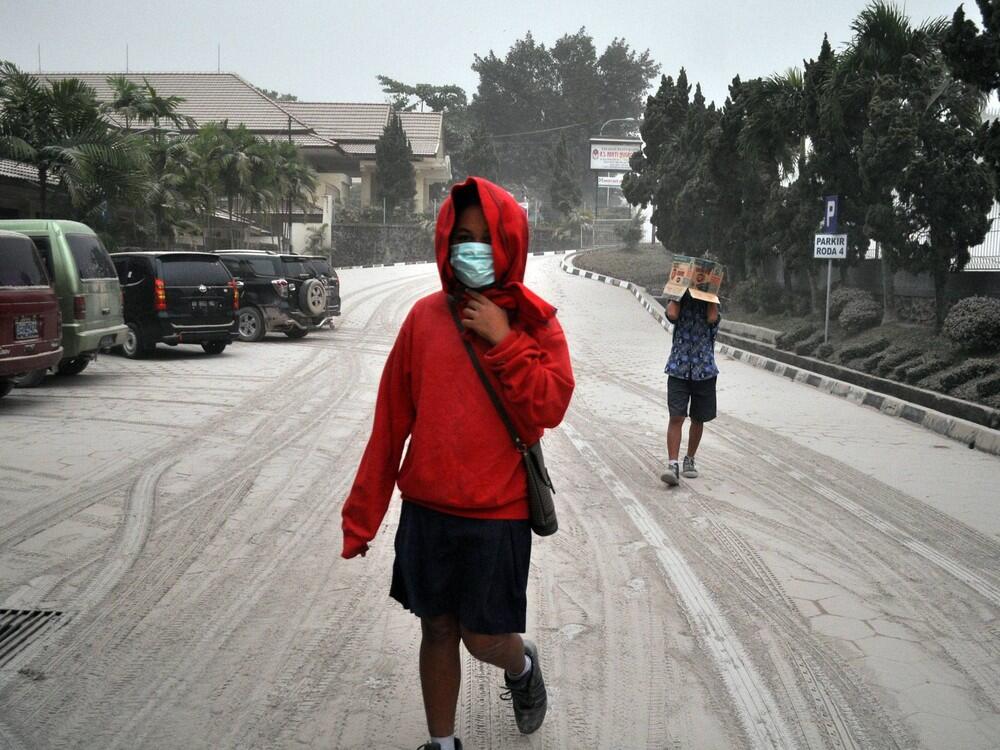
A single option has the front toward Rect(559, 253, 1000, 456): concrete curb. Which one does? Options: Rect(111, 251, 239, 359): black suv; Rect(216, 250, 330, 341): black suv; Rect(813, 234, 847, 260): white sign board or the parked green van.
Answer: the white sign board

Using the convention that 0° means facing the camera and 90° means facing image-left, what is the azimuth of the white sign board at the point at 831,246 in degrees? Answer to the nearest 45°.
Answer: approximately 0°

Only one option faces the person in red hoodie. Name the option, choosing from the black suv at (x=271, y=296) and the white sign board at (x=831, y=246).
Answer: the white sign board

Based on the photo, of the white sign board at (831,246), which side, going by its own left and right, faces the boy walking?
front

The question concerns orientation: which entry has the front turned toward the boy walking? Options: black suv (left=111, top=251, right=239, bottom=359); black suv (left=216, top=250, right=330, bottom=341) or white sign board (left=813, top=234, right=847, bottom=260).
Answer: the white sign board

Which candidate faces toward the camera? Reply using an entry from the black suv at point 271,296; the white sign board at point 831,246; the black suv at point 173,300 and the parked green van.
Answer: the white sign board

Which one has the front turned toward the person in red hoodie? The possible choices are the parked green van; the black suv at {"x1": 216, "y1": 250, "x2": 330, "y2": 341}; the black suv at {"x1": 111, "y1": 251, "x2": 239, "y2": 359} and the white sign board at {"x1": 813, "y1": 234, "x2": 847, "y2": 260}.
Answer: the white sign board

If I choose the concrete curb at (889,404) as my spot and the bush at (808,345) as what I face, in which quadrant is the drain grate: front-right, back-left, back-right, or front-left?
back-left

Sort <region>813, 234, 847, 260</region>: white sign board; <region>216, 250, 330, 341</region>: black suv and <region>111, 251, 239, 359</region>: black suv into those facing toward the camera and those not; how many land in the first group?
1

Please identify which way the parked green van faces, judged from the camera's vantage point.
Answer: facing away from the viewer and to the left of the viewer
